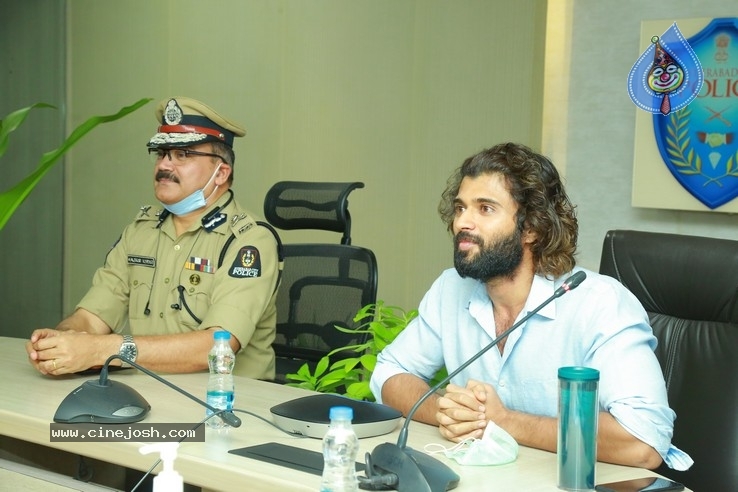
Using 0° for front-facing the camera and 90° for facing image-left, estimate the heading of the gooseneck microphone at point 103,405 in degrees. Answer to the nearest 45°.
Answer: approximately 270°

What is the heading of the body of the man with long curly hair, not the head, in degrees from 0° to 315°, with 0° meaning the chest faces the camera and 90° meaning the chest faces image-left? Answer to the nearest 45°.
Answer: approximately 45°

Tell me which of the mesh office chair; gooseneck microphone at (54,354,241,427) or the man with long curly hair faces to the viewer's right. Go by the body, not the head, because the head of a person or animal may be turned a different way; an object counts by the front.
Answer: the gooseneck microphone

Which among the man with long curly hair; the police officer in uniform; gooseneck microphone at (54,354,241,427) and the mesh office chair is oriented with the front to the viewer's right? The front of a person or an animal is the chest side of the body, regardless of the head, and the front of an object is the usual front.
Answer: the gooseneck microphone

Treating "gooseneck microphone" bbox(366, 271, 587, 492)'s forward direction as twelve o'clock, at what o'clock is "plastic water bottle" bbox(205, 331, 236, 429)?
The plastic water bottle is roughly at 9 o'clock from the gooseneck microphone.

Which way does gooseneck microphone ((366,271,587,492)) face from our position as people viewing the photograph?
facing away from the viewer and to the right of the viewer

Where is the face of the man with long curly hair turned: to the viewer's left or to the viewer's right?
to the viewer's left
